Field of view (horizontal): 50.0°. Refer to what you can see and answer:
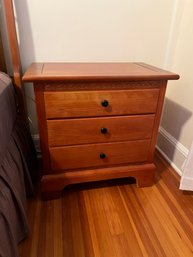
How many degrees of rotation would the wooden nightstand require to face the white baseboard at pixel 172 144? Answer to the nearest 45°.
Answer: approximately 135° to its left

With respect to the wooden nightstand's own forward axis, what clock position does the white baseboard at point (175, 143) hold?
The white baseboard is roughly at 8 o'clock from the wooden nightstand.

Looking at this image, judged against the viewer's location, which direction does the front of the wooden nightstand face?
facing the viewer
